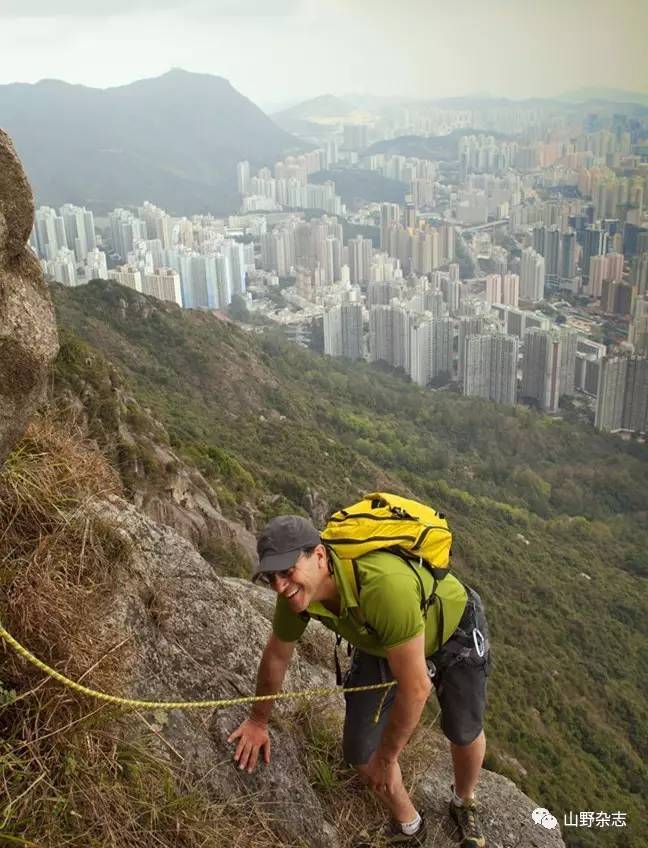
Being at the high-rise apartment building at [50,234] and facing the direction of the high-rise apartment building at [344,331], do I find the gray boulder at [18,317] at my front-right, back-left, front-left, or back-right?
front-right

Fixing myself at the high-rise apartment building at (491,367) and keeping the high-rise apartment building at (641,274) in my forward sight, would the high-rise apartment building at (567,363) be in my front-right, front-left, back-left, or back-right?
front-right

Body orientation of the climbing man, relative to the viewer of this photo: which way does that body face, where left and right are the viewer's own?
facing the viewer and to the left of the viewer

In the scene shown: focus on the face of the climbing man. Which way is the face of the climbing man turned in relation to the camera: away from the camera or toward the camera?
toward the camera

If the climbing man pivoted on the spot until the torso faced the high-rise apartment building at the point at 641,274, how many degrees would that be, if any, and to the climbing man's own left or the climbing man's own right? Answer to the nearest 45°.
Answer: approximately 135° to the climbing man's own right

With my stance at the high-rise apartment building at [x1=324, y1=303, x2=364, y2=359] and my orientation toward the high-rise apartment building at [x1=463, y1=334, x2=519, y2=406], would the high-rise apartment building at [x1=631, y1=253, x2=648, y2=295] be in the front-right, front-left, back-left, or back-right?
front-left

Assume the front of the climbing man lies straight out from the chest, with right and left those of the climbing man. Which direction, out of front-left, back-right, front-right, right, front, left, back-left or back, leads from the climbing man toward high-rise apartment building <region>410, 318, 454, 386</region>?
back-right

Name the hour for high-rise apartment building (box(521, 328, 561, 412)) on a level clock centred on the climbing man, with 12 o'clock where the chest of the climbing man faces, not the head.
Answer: The high-rise apartment building is roughly at 5 o'clock from the climbing man.

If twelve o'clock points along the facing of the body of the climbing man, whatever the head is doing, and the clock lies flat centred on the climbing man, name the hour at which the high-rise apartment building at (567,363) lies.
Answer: The high-rise apartment building is roughly at 5 o'clock from the climbing man.

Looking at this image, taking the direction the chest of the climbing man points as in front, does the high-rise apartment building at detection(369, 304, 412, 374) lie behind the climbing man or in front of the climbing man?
behind

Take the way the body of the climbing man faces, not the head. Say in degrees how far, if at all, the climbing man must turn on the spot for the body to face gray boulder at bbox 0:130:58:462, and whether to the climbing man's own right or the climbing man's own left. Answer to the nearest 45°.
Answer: approximately 45° to the climbing man's own right

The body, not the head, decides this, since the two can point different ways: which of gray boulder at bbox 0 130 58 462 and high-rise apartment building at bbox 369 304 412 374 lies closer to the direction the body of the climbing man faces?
the gray boulder

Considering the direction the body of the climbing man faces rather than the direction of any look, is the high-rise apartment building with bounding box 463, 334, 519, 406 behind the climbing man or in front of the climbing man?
behind

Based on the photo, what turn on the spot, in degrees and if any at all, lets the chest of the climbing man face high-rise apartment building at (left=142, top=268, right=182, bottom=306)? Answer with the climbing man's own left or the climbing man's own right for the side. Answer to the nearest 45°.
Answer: approximately 135° to the climbing man's own right
